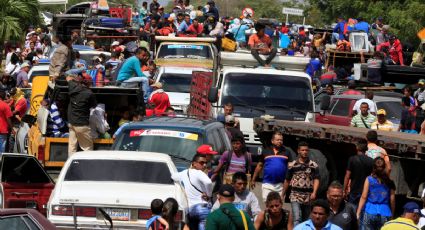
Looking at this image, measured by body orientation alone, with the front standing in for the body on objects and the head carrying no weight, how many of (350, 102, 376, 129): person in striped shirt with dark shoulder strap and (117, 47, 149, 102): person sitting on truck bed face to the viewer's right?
1

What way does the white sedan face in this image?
away from the camera

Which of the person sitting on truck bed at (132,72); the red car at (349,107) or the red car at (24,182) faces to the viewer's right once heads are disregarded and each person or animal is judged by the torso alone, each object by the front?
the person sitting on truck bed

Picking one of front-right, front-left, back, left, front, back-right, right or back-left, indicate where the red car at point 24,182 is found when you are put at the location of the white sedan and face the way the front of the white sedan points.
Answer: front-left

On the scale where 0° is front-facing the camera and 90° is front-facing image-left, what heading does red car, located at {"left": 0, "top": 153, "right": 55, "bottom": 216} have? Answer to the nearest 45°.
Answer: approximately 180°

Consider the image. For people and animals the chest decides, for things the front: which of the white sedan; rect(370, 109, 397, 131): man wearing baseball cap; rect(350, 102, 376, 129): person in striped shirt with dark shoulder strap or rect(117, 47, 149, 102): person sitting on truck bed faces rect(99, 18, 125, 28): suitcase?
the white sedan
